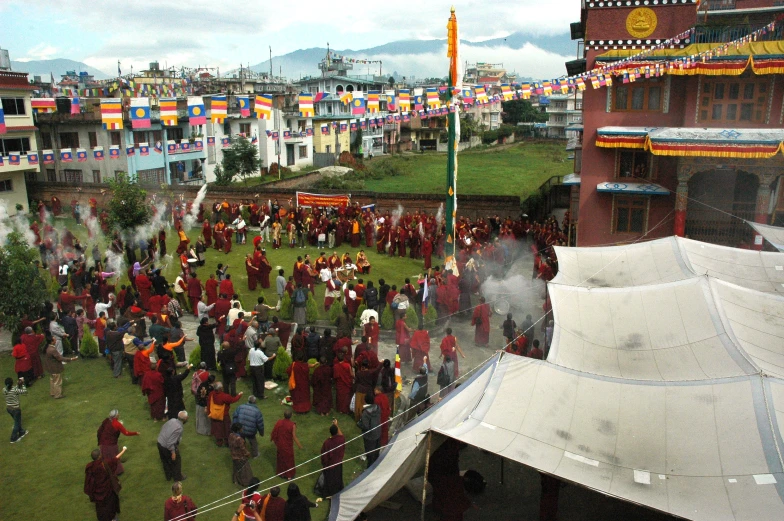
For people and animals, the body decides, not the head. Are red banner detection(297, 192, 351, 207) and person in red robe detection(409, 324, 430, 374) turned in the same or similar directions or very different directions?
very different directions

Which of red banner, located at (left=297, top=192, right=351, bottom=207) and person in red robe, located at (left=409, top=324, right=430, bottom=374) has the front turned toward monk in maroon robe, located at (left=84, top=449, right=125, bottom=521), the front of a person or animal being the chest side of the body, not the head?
the red banner

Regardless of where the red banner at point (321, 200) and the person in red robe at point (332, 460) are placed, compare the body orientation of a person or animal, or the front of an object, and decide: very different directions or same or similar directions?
very different directions

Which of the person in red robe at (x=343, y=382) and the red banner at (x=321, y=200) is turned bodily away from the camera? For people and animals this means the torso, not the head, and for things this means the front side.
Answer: the person in red robe

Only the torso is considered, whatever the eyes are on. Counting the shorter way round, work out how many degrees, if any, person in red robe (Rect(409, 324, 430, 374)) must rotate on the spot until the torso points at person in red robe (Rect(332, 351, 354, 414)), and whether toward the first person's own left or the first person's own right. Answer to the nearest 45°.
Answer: approximately 135° to the first person's own left

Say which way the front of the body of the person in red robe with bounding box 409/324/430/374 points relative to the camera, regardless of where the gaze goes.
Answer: away from the camera

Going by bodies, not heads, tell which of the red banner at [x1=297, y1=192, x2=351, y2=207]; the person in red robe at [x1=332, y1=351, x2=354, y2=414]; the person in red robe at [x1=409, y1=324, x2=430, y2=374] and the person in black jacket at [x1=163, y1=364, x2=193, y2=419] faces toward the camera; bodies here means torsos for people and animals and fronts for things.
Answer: the red banner

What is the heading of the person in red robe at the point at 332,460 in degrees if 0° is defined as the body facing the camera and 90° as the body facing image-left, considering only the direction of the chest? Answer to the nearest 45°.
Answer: approximately 180°

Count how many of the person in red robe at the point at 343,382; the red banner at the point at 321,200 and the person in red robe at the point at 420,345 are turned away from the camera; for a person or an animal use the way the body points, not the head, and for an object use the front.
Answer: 2

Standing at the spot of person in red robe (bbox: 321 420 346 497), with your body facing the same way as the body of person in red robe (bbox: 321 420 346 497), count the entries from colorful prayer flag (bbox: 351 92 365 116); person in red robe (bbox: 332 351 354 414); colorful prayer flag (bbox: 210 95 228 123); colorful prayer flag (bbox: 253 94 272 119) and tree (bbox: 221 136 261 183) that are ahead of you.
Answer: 5

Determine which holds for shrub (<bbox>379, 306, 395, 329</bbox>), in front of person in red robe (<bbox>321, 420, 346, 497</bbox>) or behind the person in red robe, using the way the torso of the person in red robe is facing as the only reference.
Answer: in front

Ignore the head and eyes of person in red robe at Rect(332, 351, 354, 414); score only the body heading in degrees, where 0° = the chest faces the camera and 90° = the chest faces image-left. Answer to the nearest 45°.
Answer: approximately 180°

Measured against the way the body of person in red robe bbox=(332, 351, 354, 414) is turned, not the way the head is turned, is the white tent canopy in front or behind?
behind
